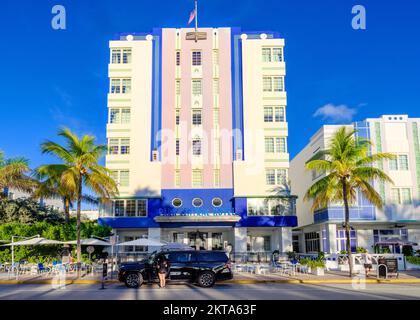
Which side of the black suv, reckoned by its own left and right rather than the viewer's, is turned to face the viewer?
left

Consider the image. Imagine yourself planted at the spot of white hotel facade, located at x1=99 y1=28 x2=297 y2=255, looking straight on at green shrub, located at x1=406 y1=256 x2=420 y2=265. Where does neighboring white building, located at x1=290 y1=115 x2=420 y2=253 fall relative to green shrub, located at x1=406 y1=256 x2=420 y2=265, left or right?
left

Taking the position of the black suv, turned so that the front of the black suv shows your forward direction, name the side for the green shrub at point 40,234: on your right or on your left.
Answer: on your right

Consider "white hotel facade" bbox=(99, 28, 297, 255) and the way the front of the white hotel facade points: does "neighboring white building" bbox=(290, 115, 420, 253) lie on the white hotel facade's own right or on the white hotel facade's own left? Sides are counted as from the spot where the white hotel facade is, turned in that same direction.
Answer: on the white hotel facade's own left

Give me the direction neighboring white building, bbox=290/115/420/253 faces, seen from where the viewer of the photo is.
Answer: facing the viewer

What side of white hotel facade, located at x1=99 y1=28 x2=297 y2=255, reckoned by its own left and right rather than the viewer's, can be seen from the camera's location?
front

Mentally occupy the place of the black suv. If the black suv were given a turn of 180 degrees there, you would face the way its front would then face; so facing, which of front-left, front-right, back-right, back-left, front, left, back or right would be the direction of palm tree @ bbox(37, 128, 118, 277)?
back-left

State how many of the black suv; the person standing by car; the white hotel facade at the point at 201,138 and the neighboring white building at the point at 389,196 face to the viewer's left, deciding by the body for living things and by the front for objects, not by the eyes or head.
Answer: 1
